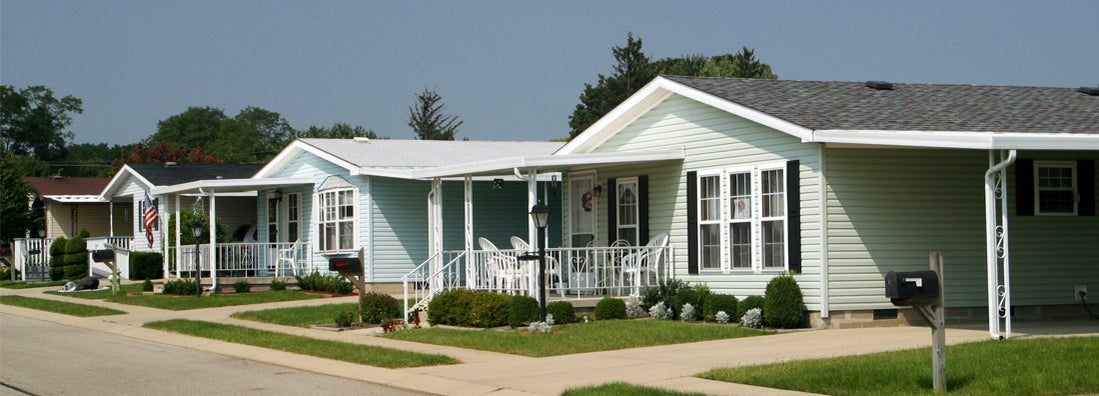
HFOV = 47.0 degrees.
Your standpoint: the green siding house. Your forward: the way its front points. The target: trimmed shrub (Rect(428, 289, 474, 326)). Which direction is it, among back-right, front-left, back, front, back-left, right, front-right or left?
front-right

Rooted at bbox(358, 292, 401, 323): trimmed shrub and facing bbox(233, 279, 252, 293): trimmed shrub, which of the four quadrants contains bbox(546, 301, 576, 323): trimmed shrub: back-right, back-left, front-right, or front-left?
back-right

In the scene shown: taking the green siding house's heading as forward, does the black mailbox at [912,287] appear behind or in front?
in front

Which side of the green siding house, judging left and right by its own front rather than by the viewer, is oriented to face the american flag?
right

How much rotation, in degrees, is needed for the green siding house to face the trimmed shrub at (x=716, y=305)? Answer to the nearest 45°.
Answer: approximately 45° to its right

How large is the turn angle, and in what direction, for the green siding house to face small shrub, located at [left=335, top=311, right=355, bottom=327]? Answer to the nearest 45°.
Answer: approximately 45° to its right

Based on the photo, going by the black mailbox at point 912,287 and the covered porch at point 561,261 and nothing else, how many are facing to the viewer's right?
0

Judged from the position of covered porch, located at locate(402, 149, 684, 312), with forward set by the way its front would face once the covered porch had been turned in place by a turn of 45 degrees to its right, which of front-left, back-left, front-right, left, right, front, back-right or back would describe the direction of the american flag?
front-right

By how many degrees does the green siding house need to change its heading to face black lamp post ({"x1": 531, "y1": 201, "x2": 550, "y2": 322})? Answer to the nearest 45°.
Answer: approximately 45° to its right

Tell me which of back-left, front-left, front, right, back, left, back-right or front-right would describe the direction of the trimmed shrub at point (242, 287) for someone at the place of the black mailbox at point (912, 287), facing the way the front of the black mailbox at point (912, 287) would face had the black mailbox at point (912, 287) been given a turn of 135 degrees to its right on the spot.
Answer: front-left

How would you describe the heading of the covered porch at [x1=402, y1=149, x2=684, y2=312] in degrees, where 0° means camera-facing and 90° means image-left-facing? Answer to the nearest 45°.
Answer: approximately 45°
